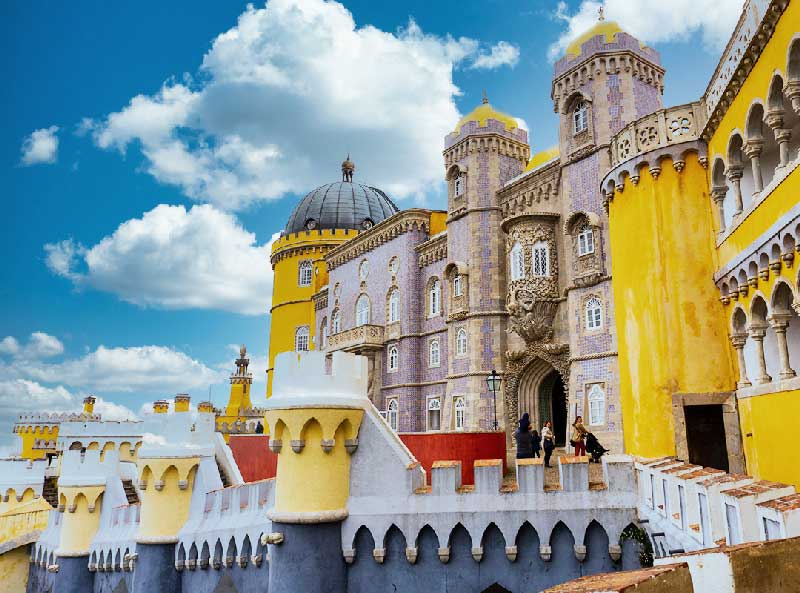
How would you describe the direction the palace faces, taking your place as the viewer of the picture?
facing the viewer and to the left of the viewer
